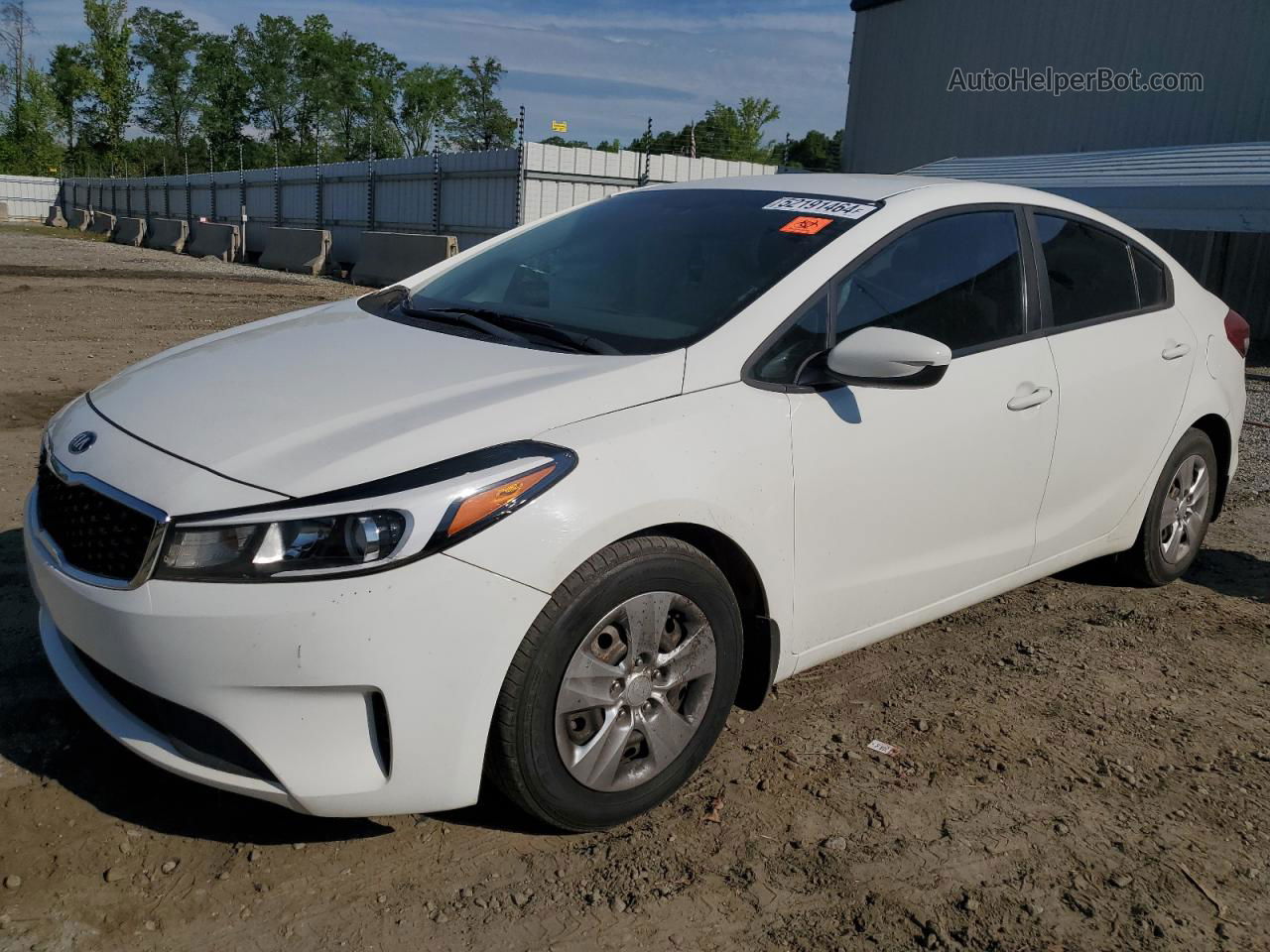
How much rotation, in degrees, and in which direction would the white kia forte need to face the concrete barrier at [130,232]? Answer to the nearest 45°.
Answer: approximately 90° to its right

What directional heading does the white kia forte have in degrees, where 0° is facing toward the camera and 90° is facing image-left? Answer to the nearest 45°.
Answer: approximately 45°

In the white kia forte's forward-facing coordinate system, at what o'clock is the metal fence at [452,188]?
The metal fence is roughly at 4 o'clock from the white kia forte.

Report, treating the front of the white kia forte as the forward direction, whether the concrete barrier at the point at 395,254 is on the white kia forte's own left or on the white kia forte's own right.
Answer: on the white kia forte's own right

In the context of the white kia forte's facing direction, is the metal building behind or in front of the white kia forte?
behind

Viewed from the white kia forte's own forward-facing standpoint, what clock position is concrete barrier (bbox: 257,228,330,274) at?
The concrete barrier is roughly at 4 o'clock from the white kia forte.
